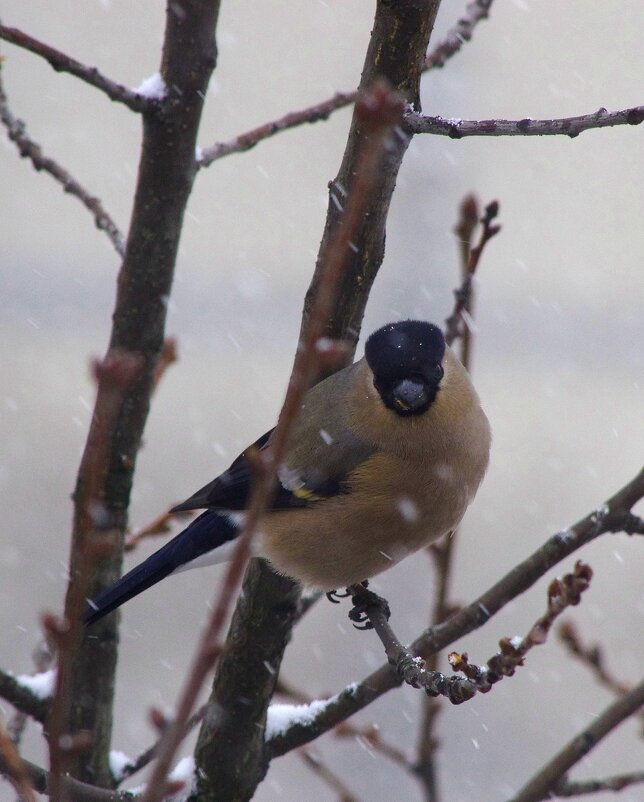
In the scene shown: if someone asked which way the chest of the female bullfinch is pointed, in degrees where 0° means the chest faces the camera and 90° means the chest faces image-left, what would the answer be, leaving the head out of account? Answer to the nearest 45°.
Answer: approximately 315°
